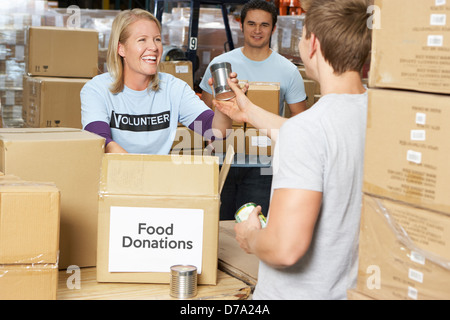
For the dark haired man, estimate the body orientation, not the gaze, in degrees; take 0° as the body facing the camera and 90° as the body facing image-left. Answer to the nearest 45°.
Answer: approximately 0°

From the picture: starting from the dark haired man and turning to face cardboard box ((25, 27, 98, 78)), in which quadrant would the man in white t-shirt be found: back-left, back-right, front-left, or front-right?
back-left

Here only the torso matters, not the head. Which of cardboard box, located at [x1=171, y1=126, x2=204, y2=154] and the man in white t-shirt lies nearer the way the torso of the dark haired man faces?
the man in white t-shirt

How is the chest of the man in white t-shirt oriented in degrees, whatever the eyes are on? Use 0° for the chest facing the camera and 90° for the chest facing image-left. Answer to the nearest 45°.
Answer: approximately 135°

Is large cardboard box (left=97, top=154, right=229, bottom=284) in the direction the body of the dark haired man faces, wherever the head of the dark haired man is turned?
yes

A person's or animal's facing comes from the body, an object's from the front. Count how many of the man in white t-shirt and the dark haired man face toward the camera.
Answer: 1
